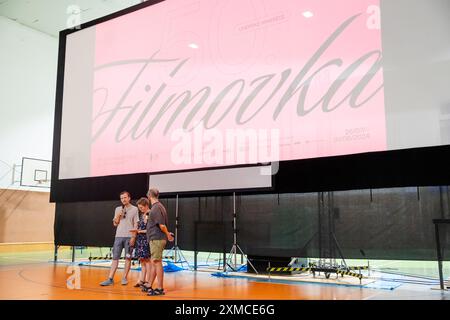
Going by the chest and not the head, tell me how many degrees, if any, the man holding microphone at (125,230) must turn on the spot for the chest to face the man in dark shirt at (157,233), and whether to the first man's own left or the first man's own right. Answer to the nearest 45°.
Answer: approximately 45° to the first man's own left

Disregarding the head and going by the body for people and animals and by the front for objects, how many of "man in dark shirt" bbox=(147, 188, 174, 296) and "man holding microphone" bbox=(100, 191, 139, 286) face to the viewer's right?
0

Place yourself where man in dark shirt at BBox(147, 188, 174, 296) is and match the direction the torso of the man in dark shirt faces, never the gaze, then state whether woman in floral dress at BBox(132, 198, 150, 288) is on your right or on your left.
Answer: on your right

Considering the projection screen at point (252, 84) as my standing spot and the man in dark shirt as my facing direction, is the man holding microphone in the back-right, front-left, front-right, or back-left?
front-right

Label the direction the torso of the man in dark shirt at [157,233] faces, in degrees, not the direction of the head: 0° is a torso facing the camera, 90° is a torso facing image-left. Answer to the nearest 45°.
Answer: approximately 90°

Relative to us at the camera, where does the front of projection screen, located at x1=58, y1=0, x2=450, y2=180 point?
facing the viewer and to the left of the viewer

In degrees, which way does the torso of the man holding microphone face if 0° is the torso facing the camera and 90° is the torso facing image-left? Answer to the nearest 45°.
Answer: approximately 45°

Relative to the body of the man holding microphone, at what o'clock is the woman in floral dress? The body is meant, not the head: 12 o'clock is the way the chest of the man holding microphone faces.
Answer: The woman in floral dress is roughly at 10 o'clock from the man holding microphone.

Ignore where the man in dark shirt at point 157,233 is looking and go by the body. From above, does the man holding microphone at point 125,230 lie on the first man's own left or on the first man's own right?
on the first man's own right
